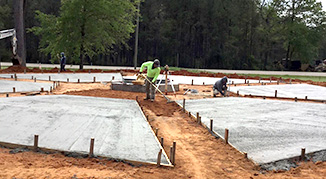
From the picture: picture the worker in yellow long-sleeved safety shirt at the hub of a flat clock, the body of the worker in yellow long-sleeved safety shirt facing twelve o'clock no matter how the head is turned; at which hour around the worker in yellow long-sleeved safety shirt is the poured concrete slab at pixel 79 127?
The poured concrete slab is roughly at 2 o'clock from the worker in yellow long-sleeved safety shirt.

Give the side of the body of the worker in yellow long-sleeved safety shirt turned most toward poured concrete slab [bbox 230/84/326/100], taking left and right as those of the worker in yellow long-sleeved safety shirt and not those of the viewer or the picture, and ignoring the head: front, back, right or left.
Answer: left

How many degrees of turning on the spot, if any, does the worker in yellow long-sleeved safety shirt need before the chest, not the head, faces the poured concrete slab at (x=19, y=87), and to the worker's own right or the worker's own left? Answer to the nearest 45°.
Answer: approximately 135° to the worker's own right

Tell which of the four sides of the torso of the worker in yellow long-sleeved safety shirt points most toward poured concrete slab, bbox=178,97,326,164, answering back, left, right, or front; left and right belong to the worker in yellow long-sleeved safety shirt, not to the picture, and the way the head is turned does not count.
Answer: front

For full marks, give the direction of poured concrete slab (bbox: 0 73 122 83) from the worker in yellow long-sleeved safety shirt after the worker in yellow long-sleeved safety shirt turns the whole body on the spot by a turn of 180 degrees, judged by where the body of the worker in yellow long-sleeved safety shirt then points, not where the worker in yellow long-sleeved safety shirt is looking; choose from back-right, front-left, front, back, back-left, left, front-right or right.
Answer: front

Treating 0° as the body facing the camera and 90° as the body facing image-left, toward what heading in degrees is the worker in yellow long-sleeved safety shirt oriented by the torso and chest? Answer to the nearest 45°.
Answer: approximately 315°
